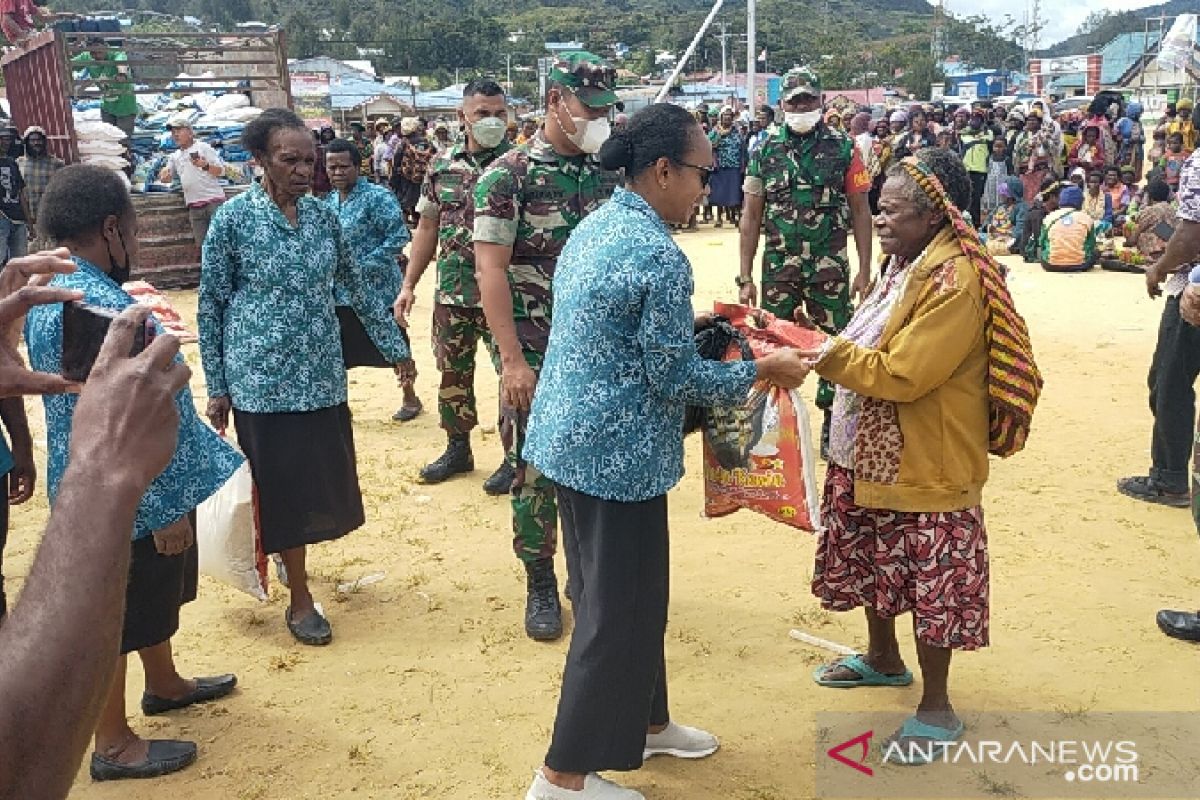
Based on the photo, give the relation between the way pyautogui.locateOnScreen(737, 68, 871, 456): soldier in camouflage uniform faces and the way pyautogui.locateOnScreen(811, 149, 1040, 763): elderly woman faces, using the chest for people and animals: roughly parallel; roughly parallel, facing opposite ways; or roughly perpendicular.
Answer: roughly perpendicular

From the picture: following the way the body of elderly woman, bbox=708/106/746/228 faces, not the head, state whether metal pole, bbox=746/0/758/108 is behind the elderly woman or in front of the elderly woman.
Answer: behind

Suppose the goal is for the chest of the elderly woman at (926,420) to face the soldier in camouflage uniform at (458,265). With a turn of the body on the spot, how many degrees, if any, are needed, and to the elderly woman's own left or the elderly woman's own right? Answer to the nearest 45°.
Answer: approximately 45° to the elderly woman's own right

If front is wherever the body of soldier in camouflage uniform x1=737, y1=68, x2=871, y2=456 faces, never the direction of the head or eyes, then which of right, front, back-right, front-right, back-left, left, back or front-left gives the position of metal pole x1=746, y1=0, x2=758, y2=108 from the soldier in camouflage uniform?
back

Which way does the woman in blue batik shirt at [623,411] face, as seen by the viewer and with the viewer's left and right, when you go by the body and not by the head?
facing to the right of the viewer

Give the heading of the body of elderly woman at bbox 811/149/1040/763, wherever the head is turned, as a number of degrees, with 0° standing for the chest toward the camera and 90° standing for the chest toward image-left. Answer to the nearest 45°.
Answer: approximately 90°

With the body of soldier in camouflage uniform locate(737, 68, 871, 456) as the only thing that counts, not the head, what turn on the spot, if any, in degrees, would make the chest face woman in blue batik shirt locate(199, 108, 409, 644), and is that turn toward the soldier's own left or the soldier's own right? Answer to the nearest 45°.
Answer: approximately 45° to the soldier's own right
